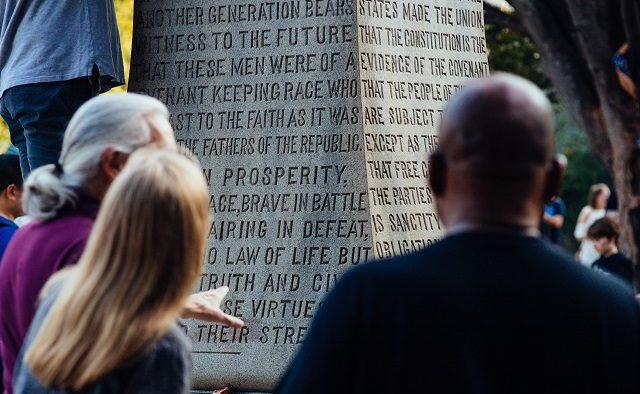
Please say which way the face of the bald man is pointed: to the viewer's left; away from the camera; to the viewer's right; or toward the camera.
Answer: away from the camera

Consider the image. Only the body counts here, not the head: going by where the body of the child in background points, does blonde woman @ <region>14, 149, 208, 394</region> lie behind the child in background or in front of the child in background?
in front

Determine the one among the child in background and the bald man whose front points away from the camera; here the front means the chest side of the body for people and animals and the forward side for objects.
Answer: the bald man

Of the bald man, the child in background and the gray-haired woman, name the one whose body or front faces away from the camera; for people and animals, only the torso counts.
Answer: the bald man

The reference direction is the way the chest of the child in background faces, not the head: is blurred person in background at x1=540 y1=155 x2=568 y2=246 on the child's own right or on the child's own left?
on the child's own right

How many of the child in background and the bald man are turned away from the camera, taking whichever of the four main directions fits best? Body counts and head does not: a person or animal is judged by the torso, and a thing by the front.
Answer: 1

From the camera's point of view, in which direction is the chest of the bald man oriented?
away from the camera

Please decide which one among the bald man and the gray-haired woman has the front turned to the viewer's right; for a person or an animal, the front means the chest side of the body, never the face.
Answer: the gray-haired woman

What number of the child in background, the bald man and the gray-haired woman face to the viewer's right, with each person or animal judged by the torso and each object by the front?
1
